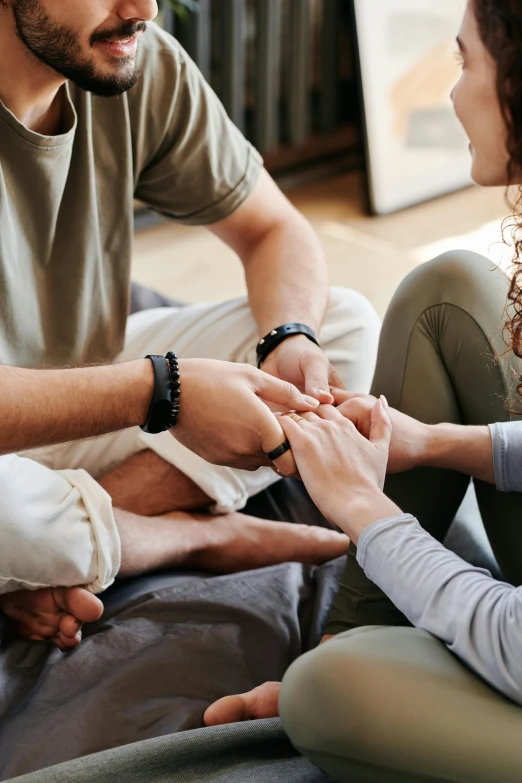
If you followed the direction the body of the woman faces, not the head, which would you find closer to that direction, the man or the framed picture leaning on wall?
the man

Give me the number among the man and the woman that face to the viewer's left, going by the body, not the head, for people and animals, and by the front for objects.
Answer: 1

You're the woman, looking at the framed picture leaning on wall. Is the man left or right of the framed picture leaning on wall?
left

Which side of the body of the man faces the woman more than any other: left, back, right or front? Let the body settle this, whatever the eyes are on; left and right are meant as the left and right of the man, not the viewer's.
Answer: front

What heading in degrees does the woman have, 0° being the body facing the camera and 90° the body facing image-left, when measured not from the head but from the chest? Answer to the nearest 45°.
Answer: approximately 90°

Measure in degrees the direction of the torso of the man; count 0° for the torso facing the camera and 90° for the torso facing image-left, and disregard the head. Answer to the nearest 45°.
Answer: approximately 315°

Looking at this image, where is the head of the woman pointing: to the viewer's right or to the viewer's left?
to the viewer's left

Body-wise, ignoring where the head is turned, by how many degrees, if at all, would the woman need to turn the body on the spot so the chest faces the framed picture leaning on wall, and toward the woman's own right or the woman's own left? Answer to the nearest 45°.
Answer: approximately 90° to the woman's own right
